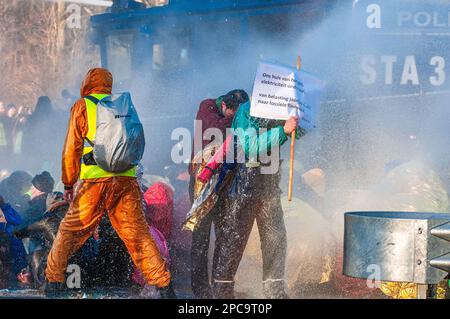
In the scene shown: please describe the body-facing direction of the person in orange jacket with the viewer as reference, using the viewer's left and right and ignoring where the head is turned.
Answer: facing away from the viewer and to the left of the viewer

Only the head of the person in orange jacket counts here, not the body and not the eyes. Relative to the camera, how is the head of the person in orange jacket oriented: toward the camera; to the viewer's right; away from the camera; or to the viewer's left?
away from the camera

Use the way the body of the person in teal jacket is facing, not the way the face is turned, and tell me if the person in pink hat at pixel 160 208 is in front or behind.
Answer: behind
